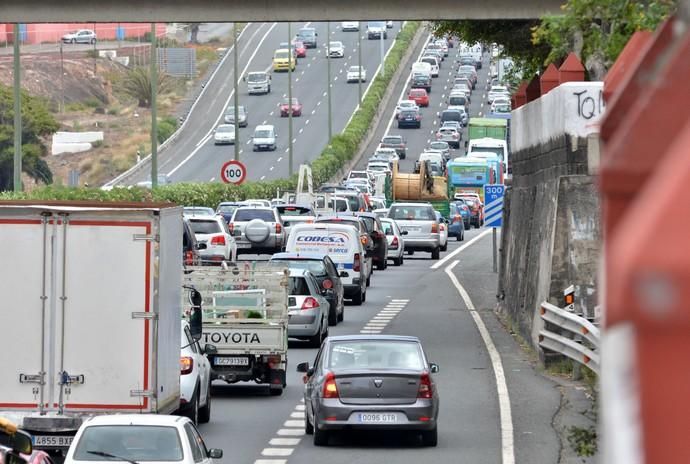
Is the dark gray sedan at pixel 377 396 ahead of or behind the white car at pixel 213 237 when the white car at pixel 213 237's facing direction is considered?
behind

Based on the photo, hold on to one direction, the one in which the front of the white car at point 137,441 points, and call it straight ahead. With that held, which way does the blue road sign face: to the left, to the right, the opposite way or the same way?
the opposite way

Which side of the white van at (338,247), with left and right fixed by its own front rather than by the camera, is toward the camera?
back

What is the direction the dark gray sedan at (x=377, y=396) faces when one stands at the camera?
facing away from the viewer

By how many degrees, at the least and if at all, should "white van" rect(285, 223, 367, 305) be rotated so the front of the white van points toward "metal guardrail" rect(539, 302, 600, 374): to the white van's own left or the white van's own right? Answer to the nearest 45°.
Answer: approximately 180°

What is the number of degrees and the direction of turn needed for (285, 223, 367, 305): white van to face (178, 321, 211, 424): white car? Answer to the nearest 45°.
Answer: approximately 180°

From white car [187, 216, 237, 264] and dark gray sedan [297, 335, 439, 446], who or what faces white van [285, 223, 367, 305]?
the dark gray sedan

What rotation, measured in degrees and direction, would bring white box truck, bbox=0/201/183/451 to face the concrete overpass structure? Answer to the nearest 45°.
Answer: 0° — it already faces it

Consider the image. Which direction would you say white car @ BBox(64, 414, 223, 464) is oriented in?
away from the camera

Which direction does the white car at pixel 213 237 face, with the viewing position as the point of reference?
facing away from the viewer

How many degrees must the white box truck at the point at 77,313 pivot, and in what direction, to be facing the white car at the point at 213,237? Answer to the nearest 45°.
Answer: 0° — it already faces it

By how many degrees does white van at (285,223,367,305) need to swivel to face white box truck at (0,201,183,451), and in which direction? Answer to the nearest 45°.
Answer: approximately 180°

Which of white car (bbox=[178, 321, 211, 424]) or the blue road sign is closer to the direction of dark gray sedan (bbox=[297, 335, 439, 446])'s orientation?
the blue road sign
